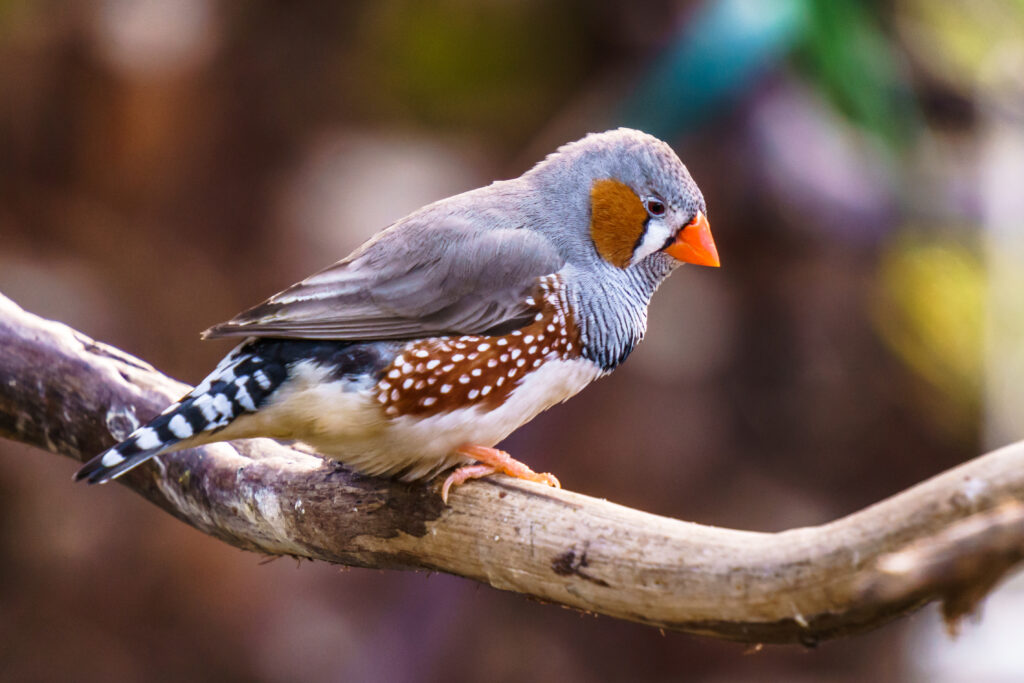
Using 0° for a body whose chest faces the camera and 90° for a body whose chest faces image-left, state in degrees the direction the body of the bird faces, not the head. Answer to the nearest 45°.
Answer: approximately 270°
